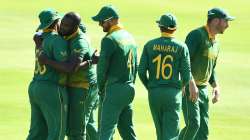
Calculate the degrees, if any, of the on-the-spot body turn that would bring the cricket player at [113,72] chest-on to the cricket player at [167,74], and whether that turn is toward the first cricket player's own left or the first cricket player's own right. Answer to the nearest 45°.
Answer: approximately 135° to the first cricket player's own right

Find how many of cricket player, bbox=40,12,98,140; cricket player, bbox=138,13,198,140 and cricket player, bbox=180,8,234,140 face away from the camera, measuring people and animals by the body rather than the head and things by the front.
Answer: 1

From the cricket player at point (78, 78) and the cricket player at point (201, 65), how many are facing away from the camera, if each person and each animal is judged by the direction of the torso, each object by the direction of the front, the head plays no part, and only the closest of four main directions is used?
0

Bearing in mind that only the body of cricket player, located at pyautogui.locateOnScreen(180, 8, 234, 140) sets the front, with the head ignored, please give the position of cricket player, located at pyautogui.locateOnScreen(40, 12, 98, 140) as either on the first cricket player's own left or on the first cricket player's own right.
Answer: on the first cricket player's own right

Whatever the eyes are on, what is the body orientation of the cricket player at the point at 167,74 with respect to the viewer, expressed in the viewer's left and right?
facing away from the viewer

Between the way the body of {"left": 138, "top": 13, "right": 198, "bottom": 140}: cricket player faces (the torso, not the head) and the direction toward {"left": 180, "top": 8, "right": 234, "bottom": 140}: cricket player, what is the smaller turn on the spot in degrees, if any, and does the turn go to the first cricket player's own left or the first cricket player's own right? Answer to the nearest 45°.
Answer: approximately 45° to the first cricket player's own right

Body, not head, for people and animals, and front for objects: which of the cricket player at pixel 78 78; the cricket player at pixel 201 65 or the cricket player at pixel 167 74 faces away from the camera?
the cricket player at pixel 167 74

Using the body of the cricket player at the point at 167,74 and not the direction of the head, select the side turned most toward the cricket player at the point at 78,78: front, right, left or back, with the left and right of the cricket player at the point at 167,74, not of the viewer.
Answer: left

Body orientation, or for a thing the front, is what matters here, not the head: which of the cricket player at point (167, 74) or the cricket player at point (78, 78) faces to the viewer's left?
the cricket player at point (78, 78)

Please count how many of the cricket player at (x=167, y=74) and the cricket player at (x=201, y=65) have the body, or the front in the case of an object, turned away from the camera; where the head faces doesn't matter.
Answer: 1

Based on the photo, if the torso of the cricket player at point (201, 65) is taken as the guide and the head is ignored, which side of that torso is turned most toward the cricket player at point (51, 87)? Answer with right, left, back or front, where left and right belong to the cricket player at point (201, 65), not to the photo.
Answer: right

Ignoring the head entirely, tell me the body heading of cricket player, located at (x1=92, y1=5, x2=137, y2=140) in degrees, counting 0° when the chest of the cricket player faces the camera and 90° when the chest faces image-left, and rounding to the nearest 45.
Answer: approximately 135°

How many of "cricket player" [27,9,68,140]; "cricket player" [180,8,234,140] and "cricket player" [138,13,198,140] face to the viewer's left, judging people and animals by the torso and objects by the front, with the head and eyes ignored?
0
